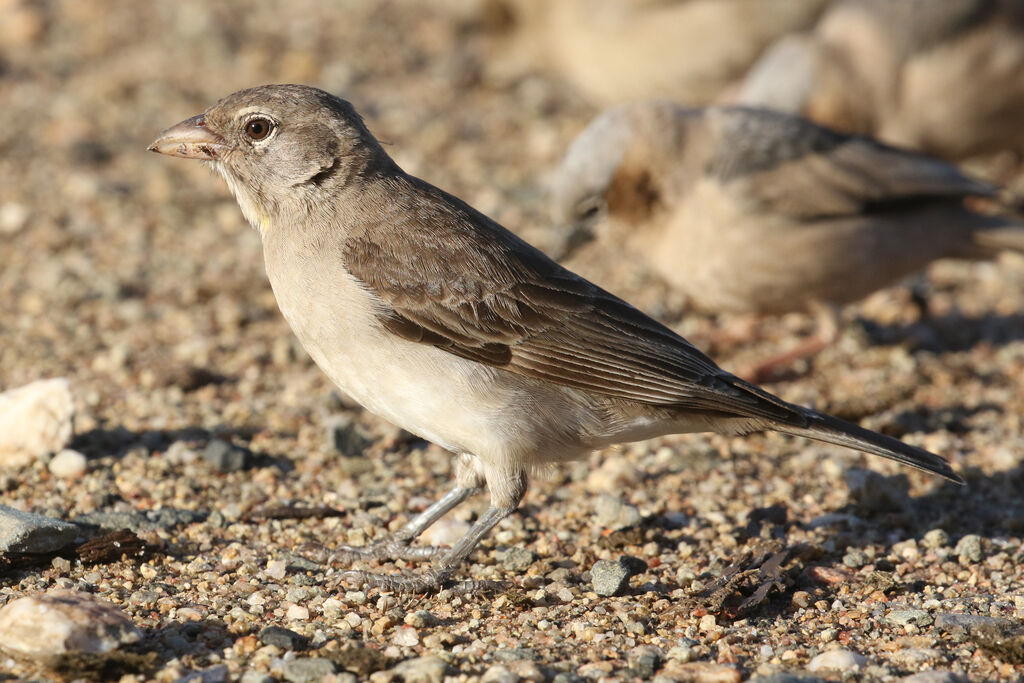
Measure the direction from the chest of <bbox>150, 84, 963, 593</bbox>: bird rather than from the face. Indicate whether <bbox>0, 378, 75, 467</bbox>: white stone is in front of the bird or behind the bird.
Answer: in front

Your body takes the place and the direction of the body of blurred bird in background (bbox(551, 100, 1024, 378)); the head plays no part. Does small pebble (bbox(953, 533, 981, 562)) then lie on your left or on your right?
on your left

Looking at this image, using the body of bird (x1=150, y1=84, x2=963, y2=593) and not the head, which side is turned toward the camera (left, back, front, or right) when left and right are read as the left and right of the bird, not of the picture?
left

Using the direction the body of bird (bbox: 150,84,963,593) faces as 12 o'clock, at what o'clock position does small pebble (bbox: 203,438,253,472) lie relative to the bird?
The small pebble is roughly at 2 o'clock from the bird.

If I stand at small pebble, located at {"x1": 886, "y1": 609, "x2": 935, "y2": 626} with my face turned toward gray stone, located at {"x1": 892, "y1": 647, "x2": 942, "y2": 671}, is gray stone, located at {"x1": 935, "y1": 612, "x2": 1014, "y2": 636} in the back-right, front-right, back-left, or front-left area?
front-left

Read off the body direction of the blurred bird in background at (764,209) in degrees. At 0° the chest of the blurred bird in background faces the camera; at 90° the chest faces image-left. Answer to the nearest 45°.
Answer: approximately 90°
